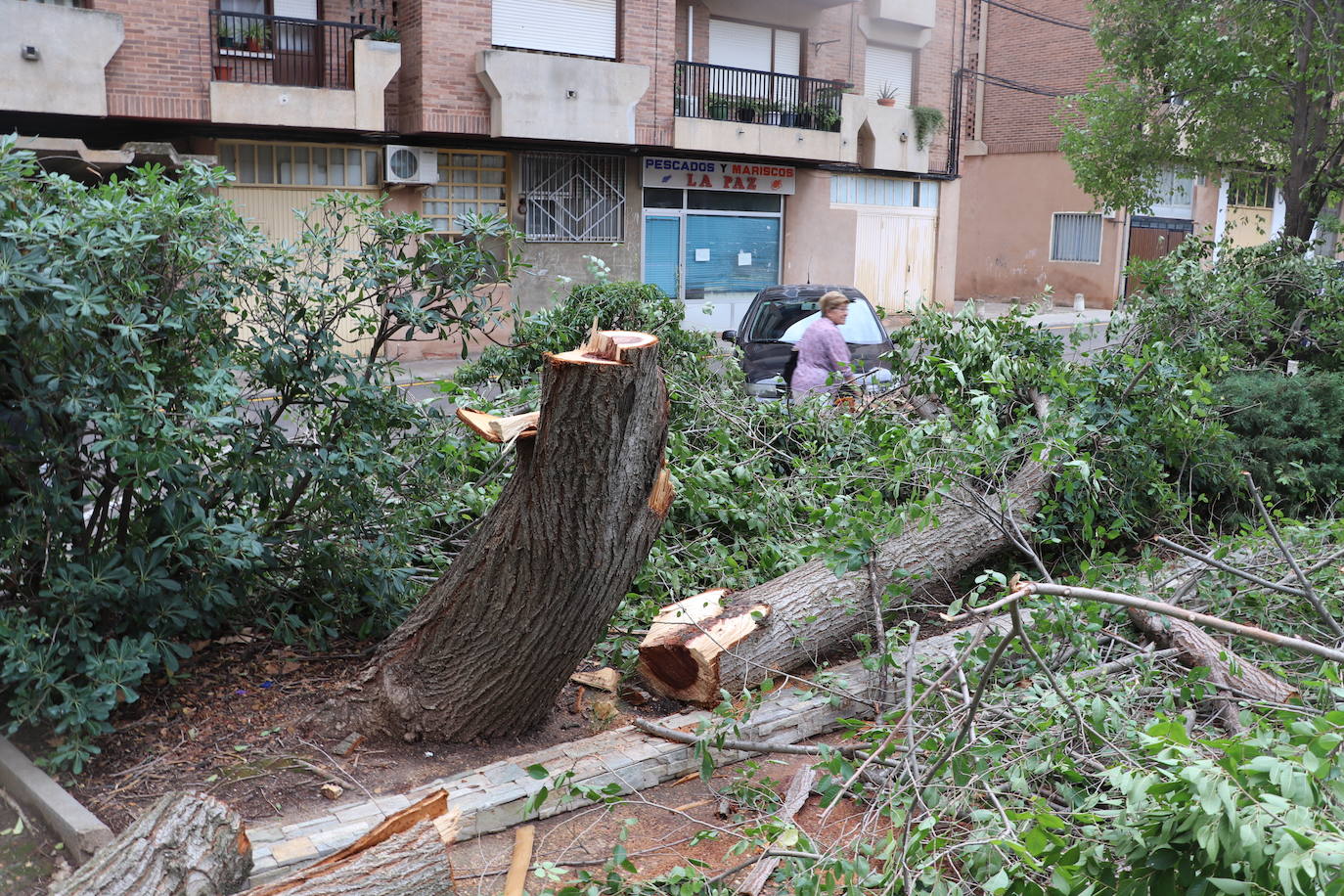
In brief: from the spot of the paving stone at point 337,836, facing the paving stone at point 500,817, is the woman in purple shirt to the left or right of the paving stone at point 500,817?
left

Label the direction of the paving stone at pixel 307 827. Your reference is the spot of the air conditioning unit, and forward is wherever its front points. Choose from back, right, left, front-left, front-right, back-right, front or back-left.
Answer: front

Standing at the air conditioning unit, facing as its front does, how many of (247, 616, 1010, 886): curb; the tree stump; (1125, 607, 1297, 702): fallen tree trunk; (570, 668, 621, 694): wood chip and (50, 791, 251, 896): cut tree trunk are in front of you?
5

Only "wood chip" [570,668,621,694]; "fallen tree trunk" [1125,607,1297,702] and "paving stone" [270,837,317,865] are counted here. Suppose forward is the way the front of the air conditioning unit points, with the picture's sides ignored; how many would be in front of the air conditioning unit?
3

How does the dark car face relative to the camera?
toward the camera

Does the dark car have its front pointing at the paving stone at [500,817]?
yes

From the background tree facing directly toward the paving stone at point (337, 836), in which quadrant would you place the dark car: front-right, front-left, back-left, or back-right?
front-right

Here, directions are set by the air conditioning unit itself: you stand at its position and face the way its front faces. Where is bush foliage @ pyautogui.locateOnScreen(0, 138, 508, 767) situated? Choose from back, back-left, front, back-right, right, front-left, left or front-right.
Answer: front

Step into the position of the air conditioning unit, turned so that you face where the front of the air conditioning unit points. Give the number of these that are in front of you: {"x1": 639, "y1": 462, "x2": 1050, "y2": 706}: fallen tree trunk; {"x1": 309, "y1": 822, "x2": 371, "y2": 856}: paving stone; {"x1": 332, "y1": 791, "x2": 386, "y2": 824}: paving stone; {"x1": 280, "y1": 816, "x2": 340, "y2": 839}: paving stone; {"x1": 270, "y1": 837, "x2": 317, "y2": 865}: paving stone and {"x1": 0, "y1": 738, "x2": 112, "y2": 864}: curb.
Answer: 6

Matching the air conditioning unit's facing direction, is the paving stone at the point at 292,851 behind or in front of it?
in front

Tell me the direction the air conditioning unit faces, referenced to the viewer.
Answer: facing the viewer

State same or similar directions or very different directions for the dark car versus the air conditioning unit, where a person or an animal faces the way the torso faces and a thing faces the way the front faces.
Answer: same or similar directions

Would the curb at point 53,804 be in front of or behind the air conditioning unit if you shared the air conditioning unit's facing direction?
in front

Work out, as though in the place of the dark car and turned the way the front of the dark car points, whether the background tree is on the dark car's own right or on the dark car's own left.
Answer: on the dark car's own left

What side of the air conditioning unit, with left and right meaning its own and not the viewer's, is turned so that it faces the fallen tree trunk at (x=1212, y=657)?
front

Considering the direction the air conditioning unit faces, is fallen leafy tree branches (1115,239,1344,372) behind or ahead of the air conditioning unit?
ahead

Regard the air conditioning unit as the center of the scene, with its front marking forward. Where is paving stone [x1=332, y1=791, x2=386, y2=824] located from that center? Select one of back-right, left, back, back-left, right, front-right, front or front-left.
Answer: front

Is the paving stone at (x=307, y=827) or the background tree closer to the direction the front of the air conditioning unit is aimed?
the paving stone
